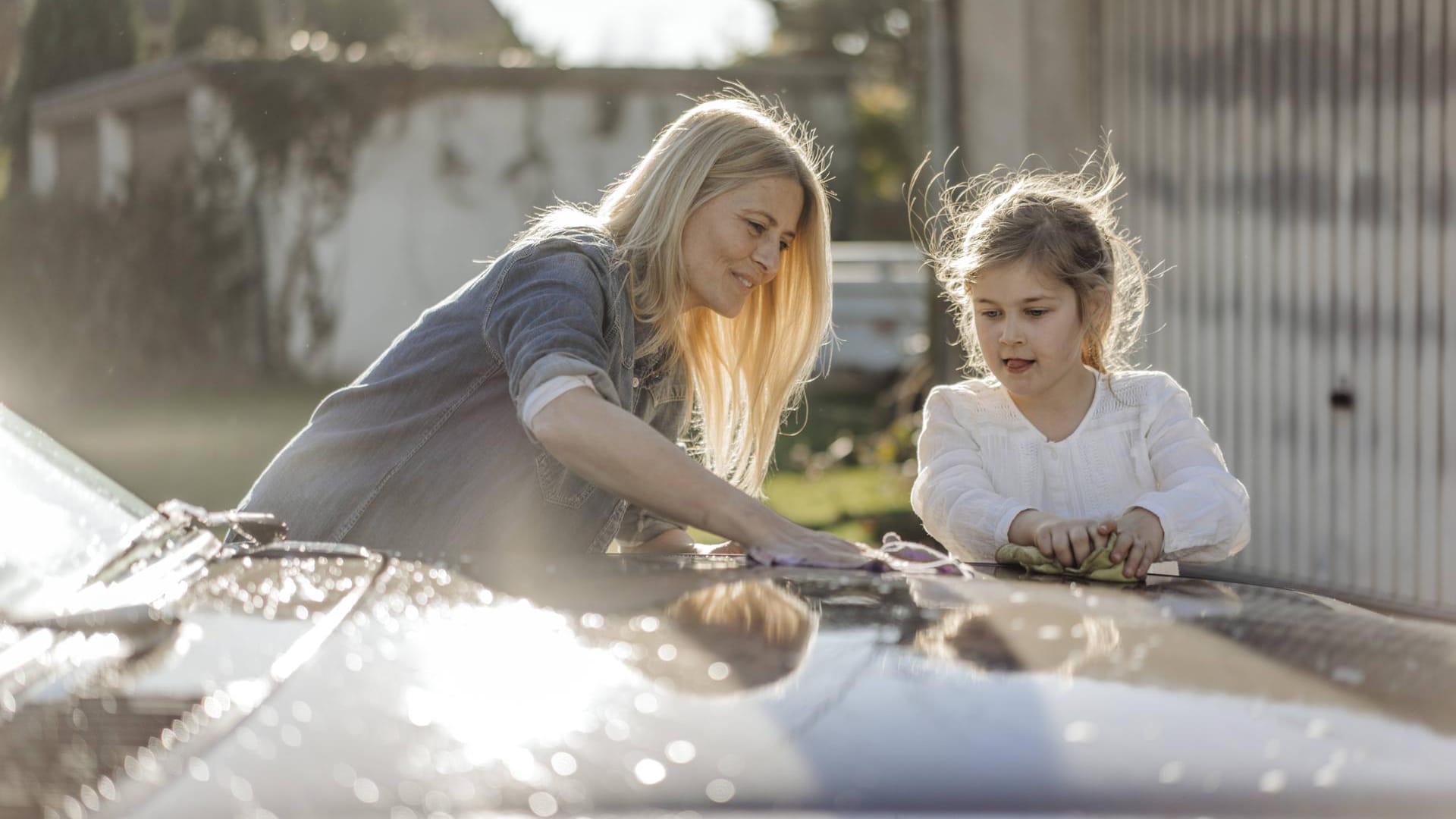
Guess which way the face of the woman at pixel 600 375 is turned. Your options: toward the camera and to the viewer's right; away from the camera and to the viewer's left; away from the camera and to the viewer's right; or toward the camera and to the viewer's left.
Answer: toward the camera and to the viewer's right

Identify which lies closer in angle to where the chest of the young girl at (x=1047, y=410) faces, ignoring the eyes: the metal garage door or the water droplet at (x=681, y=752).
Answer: the water droplet

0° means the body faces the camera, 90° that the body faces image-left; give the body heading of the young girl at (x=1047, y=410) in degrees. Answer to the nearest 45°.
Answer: approximately 0°

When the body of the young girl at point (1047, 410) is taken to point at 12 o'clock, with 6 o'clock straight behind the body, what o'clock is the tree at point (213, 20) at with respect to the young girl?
The tree is roughly at 5 o'clock from the young girl.

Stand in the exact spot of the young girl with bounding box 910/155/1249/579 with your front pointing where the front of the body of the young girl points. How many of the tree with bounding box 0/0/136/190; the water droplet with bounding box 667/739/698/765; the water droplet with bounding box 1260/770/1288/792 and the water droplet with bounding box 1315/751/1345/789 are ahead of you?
3

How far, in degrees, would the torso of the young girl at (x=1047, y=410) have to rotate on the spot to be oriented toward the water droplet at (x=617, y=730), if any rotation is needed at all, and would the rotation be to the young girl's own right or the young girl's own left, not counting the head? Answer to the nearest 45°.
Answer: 0° — they already face it

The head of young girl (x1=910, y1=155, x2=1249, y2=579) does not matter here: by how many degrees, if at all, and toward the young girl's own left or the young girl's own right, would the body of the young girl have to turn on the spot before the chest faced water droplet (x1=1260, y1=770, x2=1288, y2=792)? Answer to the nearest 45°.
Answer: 0° — they already face it

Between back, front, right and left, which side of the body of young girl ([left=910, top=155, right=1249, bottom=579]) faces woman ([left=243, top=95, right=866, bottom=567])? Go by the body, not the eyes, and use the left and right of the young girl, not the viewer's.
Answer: right

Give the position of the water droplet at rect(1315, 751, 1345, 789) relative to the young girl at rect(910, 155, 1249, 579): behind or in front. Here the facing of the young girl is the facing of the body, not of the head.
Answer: in front

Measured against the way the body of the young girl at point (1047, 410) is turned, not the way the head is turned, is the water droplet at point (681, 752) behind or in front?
in front

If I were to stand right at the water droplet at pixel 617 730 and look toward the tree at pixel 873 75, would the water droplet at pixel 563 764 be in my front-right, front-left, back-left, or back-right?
back-left

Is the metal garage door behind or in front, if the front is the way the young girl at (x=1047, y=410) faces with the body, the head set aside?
behind

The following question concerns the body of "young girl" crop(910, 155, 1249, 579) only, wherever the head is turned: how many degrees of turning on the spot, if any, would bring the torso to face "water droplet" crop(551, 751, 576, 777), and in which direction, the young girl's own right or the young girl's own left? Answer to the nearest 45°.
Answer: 0° — they already face it

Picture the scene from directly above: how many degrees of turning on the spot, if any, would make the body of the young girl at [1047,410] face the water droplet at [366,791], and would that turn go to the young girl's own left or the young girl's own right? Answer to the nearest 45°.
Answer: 0° — they already face it
